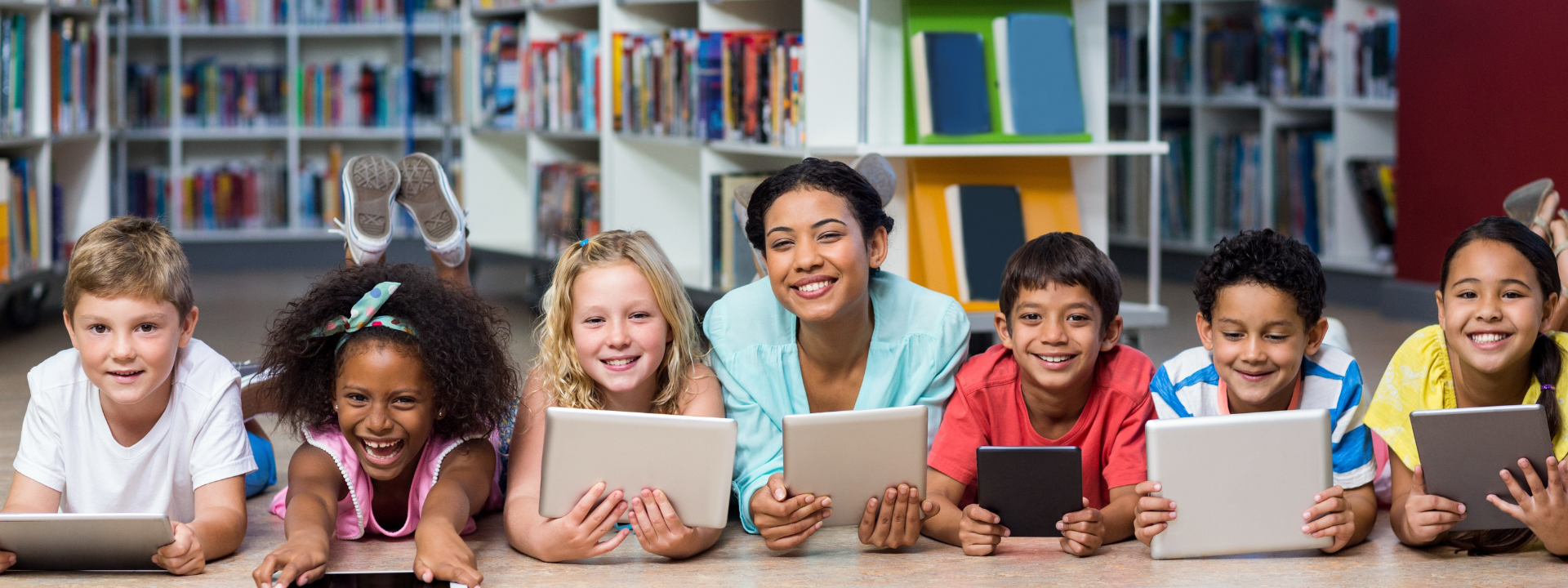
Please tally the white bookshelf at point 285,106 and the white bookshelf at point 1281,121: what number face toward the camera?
2

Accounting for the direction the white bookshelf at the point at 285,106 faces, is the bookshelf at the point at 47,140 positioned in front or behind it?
in front

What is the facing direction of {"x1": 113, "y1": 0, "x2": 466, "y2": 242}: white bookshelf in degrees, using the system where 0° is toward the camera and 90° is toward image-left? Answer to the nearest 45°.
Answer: approximately 0°

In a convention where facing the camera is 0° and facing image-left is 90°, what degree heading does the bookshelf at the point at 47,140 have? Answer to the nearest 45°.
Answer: approximately 315°

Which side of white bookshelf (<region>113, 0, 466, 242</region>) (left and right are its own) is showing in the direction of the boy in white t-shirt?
front

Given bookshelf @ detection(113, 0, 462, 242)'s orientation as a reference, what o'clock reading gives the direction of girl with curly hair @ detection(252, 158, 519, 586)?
The girl with curly hair is roughly at 12 o'clock from the bookshelf.

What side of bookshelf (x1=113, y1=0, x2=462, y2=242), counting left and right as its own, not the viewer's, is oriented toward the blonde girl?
front

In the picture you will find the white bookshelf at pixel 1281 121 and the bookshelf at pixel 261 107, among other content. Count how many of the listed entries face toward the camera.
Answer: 2

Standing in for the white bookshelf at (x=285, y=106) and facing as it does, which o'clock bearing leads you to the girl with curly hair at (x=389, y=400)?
The girl with curly hair is roughly at 12 o'clock from the white bookshelf.

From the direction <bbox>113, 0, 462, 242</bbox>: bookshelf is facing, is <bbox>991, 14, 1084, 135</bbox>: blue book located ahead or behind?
ahead
